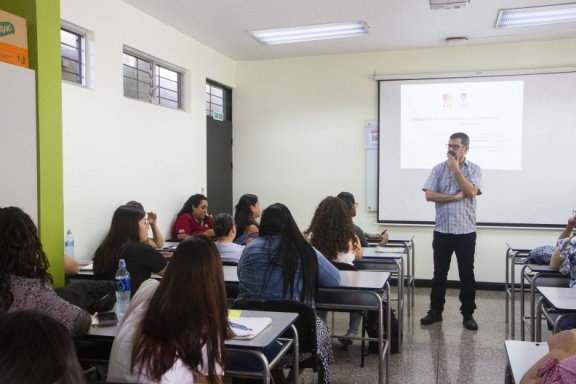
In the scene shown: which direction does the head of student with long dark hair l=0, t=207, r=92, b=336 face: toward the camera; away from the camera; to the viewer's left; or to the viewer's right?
away from the camera

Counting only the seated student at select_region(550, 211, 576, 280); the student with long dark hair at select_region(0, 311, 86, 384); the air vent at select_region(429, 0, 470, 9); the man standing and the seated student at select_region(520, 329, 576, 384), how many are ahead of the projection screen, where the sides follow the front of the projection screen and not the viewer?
5

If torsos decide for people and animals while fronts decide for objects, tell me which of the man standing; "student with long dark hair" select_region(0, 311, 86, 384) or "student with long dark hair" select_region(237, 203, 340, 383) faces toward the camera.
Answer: the man standing

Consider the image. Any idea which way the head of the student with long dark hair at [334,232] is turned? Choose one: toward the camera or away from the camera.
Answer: away from the camera

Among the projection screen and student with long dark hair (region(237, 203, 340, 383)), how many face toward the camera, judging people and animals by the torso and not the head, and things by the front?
1

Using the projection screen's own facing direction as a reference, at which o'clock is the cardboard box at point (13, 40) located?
The cardboard box is roughly at 1 o'clock from the projection screen.

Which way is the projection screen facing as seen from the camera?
toward the camera

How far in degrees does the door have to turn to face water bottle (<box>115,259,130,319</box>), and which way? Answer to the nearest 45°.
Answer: approximately 45° to its right

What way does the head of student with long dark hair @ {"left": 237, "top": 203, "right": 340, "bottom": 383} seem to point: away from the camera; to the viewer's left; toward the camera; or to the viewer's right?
away from the camera

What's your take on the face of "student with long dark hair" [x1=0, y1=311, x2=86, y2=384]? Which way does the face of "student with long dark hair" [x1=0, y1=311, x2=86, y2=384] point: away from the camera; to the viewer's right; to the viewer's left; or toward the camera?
away from the camera

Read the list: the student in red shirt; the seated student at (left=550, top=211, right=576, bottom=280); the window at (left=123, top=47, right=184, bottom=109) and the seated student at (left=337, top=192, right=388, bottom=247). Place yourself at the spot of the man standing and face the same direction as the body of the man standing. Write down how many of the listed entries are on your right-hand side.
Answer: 3

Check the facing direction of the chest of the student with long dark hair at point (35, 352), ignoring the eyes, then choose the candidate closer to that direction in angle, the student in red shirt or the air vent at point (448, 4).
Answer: the student in red shirt

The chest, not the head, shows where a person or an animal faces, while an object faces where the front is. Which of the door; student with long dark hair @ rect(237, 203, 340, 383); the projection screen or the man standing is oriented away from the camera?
the student with long dark hair

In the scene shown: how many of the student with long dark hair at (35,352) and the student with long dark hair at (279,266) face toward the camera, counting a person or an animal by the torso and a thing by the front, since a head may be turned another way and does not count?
0

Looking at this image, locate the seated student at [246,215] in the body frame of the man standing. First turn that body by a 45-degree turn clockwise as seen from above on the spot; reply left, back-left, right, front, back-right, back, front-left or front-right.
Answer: front-right

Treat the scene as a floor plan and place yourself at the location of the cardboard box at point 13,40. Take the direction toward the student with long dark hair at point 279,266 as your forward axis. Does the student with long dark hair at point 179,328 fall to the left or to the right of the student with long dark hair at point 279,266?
right

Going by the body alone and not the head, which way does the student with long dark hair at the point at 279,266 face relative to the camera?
away from the camera

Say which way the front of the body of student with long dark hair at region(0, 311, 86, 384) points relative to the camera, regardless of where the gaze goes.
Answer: away from the camera

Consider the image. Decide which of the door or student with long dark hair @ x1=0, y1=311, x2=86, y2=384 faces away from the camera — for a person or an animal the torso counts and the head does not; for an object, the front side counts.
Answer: the student with long dark hair

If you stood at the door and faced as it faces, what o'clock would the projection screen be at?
The projection screen is roughly at 11 o'clock from the door.

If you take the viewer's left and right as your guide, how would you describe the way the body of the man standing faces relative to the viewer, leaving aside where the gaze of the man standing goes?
facing the viewer

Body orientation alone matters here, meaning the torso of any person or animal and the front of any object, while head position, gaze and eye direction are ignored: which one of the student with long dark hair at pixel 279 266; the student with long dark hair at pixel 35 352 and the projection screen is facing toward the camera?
the projection screen

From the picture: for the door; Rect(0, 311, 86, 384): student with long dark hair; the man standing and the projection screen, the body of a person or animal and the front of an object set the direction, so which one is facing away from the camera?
the student with long dark hair

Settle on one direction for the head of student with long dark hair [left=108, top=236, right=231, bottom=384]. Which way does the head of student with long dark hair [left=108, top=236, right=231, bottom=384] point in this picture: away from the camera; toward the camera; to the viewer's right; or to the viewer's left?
away from the camera
